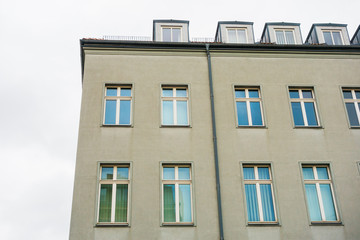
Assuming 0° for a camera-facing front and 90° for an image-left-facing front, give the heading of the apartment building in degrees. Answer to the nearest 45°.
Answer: approximately 0°
